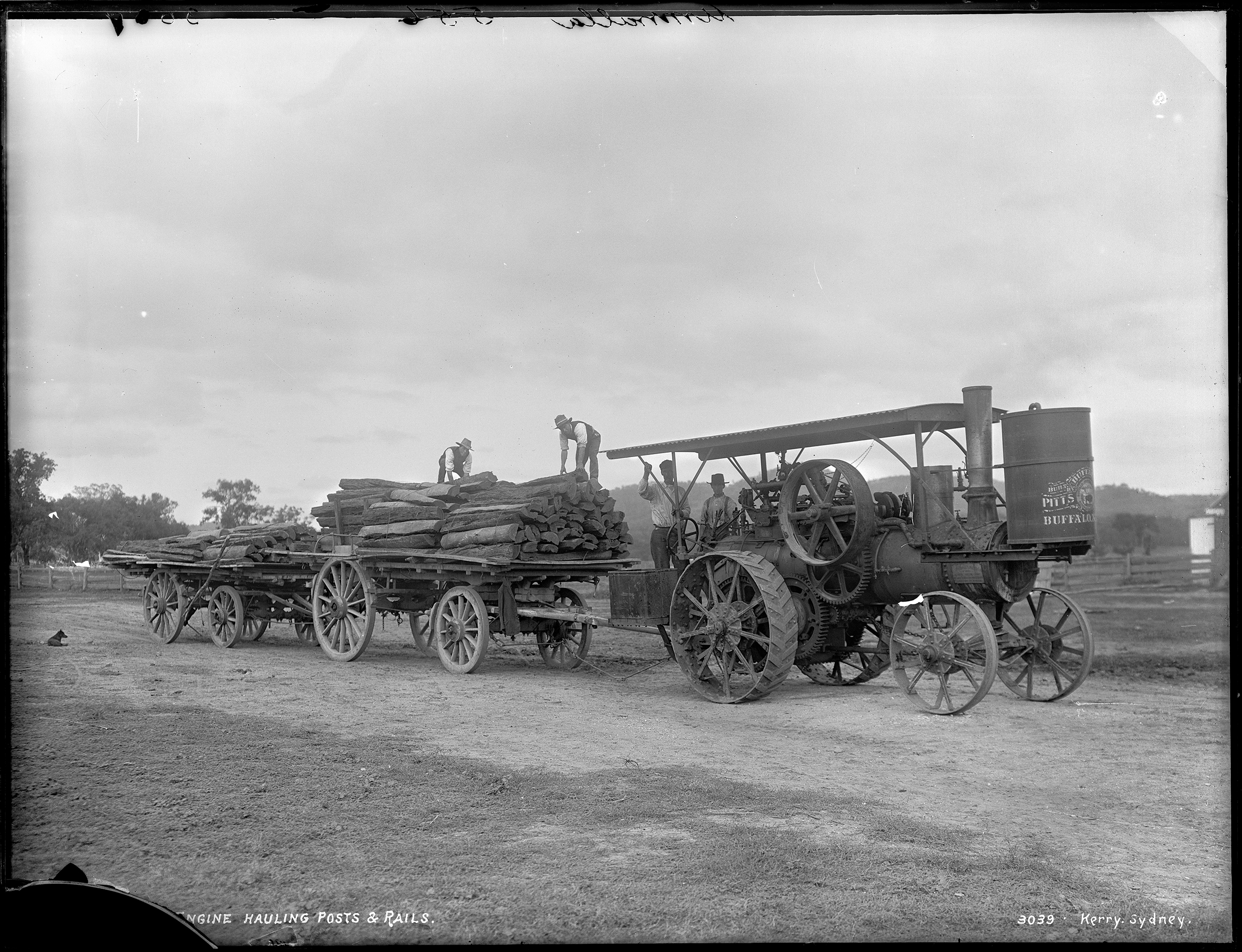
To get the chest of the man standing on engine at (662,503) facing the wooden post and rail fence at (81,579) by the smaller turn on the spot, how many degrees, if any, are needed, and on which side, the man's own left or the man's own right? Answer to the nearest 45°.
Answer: approximately 180°

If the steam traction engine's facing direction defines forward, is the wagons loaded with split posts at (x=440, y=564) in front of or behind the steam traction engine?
behind

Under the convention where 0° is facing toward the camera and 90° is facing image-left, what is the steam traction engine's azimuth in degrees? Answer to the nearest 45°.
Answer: approximately 315°

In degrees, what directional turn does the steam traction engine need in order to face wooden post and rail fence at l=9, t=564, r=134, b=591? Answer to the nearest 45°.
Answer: approximately 180°

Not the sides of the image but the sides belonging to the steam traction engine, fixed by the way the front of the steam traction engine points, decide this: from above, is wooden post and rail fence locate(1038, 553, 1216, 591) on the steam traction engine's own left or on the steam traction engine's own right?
on the steam traction engine's own left

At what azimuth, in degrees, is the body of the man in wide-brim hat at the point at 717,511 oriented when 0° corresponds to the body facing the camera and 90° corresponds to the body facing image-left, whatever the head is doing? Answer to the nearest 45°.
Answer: approximately 0°
